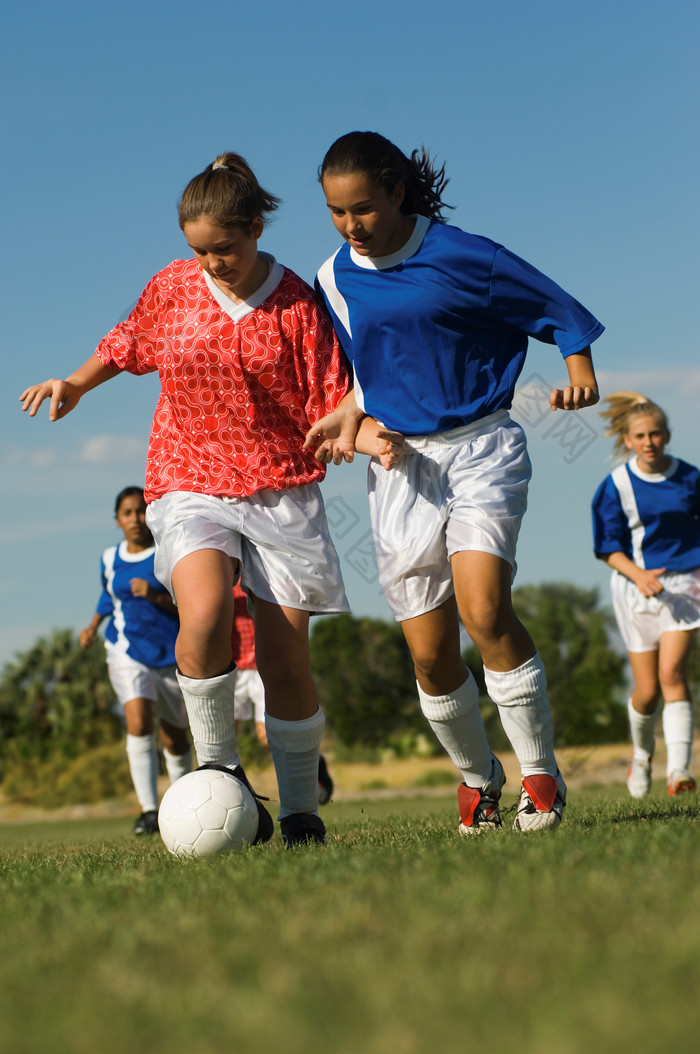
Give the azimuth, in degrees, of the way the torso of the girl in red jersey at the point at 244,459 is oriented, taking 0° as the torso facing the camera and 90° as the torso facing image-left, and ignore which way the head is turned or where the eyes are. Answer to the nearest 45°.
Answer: approximately 0°

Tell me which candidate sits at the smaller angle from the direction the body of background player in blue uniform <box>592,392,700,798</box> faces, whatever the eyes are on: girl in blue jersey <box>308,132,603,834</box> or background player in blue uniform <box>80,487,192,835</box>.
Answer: the girl in blue jersey

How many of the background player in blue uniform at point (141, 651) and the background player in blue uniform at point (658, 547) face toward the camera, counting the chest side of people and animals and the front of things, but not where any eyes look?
2

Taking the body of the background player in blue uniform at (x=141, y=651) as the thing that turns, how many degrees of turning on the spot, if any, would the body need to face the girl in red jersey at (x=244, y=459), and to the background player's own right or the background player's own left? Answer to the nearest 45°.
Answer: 0° — they already face them

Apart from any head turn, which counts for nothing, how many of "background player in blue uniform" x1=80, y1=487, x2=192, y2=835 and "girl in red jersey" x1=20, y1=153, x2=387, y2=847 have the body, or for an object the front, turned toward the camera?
2

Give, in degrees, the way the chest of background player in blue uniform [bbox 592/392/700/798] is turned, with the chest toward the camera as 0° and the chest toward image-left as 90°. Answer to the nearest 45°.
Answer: approximately 0°
